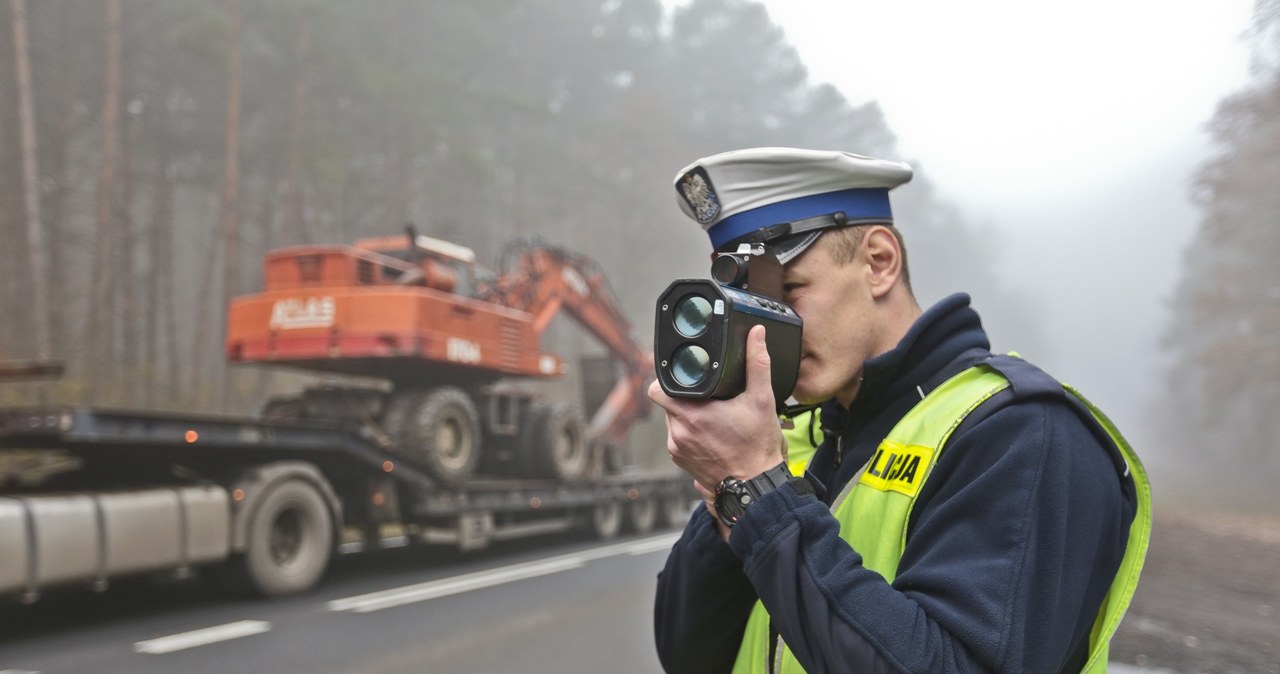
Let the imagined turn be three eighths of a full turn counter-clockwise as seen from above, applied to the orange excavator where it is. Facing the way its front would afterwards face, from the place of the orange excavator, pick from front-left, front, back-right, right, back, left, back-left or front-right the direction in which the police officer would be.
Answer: left

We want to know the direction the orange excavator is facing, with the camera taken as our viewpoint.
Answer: facing away from the viewer and to the right of the viewer

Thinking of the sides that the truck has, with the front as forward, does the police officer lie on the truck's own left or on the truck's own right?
on the truck's own left

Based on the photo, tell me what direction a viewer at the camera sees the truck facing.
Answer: facing the viewer and to the left of the viewer

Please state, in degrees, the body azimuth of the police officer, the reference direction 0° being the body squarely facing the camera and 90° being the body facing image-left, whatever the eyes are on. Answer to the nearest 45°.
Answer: approximately 45°

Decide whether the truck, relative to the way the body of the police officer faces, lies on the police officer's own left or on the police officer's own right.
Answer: on the police officer's own right

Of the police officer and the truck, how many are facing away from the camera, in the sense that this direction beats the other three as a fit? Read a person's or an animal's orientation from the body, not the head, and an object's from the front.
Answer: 0
